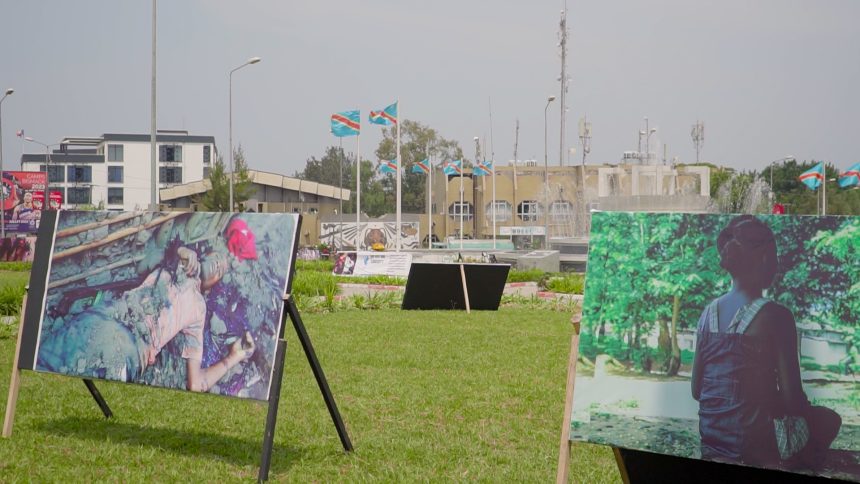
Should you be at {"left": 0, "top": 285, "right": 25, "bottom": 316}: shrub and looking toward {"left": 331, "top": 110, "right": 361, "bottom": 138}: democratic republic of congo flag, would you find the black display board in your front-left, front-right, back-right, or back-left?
front-right

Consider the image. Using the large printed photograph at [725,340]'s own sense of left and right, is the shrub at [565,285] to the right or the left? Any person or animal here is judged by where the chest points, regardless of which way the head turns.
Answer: on its right

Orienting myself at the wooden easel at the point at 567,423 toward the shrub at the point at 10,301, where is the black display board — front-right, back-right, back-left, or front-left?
front-right

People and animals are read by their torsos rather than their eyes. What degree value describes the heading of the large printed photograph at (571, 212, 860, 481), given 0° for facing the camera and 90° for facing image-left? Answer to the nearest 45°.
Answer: approximately 45°

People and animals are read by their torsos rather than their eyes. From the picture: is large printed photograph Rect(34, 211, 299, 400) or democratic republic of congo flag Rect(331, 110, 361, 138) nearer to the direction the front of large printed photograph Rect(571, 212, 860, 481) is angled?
the large printed photograph

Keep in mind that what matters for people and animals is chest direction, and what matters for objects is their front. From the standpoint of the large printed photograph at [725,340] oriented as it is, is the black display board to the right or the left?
on its right

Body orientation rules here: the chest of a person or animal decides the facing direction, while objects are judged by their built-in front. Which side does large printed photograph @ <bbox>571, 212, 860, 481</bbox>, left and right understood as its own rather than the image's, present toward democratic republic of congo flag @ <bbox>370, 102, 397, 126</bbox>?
right

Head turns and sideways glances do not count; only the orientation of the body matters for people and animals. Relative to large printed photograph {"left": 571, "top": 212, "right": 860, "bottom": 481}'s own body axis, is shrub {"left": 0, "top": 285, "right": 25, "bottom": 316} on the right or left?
on its right

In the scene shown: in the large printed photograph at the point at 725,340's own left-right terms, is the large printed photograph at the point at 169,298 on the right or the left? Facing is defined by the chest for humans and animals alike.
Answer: on its right
